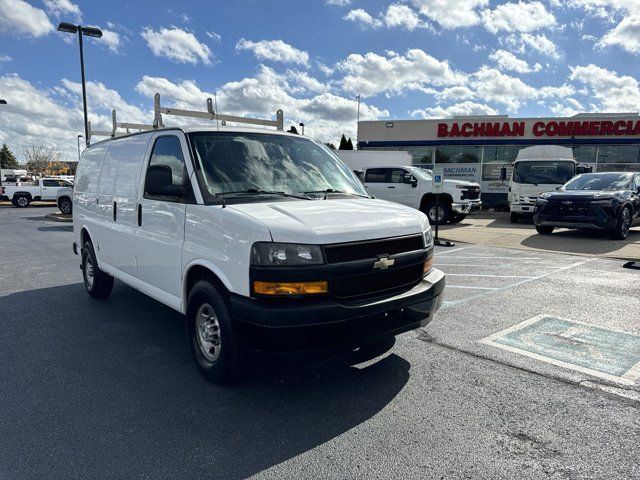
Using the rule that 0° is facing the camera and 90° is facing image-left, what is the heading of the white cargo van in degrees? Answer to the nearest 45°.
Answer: approximately 315°

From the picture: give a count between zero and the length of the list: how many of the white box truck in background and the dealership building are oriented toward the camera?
2

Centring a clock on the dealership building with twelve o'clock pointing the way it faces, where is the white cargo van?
The white cargo van is roughly at 12 o'clock from the dealership building.

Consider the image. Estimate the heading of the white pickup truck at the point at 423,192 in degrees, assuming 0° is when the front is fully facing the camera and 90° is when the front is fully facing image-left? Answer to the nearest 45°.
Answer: approximately 315°

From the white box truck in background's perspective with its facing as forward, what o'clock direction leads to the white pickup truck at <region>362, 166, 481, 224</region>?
The white pickup truck is roughly at 2 o'clock from the white box truck in background.

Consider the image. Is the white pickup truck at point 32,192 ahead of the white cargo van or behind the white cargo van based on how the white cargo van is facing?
behind

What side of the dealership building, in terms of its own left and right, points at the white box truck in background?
front

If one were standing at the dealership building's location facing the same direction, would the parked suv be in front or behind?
in front

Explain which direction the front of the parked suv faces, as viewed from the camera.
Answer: facing the viewer and to the left of the viewer

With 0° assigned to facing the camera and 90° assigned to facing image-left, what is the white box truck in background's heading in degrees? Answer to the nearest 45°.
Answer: approximately 0°

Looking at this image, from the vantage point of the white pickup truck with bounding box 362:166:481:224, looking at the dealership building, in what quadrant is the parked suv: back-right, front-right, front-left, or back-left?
back-right

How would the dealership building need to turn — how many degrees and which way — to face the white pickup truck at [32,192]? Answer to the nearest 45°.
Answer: approximately 90° to its right

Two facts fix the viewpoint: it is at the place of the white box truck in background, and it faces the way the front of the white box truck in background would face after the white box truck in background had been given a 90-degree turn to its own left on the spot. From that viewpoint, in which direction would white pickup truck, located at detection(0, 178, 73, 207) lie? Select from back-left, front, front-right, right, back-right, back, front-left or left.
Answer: back

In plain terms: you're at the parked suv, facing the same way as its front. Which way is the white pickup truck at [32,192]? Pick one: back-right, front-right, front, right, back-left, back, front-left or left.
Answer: front-right

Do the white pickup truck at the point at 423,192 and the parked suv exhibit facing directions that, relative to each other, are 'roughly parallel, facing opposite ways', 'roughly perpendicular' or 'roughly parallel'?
roughly perpendicular

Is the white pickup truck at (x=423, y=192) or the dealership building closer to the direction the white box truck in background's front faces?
the white pickup truck

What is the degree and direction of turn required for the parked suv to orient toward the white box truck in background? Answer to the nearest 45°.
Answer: approximately 135° to its right

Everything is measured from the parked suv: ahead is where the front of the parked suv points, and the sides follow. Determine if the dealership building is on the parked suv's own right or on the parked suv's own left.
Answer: on the parked suv's own right
